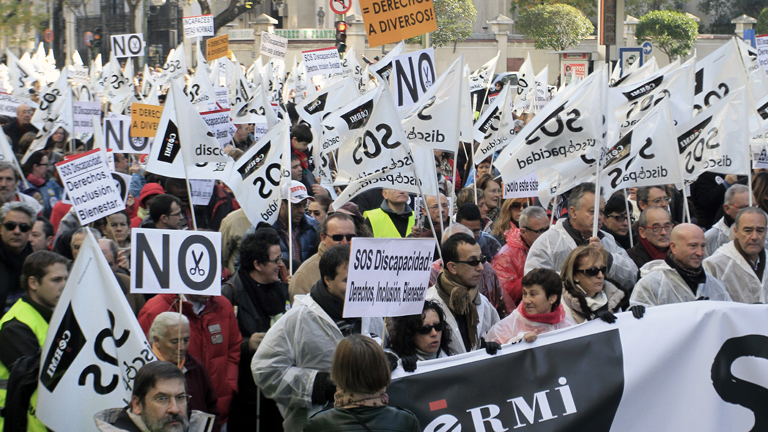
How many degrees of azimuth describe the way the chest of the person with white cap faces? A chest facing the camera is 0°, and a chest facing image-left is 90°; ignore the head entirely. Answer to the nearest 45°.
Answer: approximately 315°

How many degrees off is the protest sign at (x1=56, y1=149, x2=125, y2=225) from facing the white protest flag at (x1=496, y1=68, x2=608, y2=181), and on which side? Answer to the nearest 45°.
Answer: approximately 90° to its left

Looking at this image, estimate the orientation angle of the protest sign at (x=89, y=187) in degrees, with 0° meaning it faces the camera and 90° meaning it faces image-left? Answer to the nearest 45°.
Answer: approximately 0°
